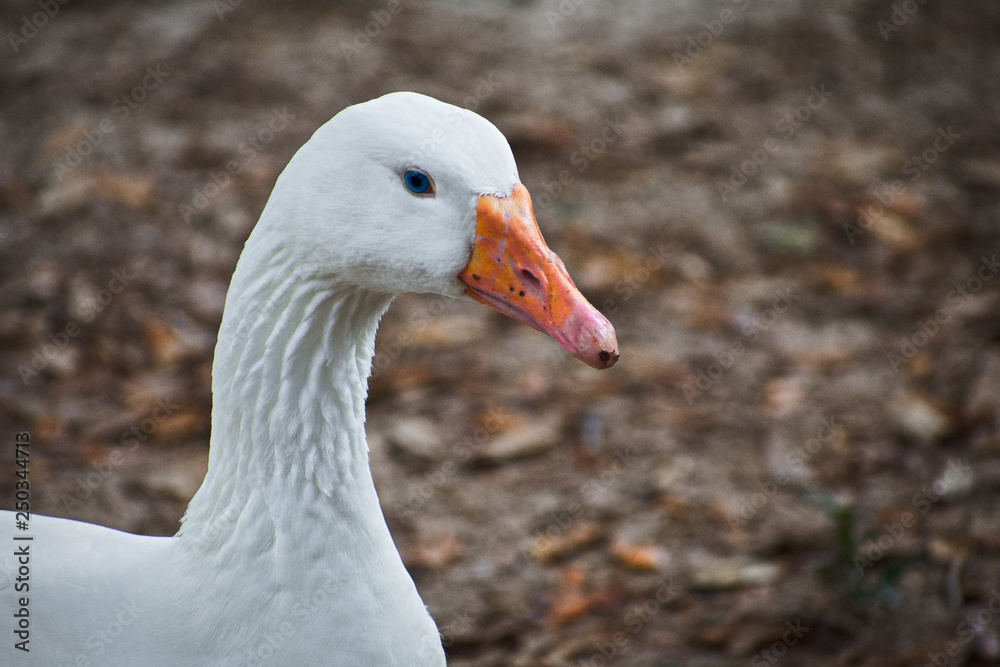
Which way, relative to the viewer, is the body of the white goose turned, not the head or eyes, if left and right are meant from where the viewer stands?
facing to the right of the viewer
